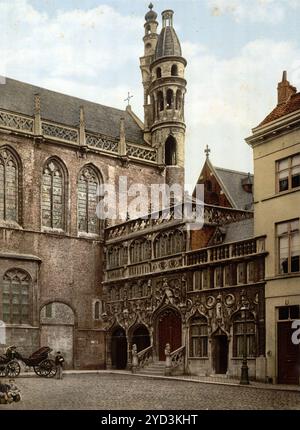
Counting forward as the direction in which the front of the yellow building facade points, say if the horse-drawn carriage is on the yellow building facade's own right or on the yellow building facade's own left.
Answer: on the yellow building facade's own right

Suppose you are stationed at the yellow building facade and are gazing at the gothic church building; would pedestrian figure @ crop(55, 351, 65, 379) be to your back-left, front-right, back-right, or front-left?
front-left

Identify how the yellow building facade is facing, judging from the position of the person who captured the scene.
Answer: facing the viewer and to the left of the viewer

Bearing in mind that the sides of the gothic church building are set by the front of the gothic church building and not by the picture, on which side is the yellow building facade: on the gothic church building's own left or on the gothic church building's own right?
on the gothic church building's own left
